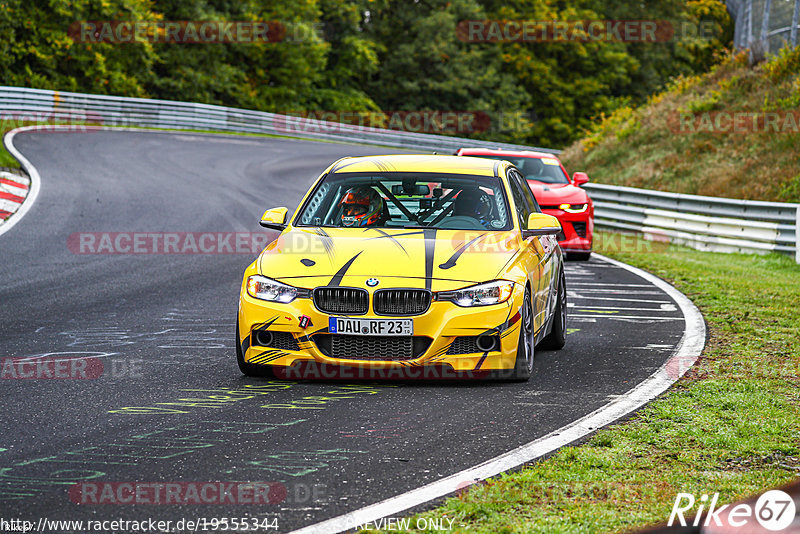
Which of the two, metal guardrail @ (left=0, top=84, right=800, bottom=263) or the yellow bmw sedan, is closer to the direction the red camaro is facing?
the yellow bmw sedan

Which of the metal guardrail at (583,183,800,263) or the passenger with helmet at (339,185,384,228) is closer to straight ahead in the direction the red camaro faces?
the passenger with helmet

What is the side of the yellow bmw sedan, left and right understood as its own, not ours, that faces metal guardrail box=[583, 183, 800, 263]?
back

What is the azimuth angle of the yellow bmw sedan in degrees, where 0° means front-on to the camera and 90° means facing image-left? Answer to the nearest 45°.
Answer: approximately 0°

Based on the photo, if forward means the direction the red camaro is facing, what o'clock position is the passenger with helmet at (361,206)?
The passenger with helmet is roughly at 12 o'clock from the red camaro.

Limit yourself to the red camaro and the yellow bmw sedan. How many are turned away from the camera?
0

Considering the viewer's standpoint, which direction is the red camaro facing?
facing the viewer and to the right of the viewer

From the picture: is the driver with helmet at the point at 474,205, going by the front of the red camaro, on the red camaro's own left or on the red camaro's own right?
on the red camaro's own right

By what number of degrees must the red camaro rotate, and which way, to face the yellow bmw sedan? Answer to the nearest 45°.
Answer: approximately 45° to its right

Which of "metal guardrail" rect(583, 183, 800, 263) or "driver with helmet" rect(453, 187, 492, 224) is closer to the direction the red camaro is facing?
the driver with helmet

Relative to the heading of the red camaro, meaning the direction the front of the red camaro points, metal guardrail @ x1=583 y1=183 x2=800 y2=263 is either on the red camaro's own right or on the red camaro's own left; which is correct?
on the red camaro's own left

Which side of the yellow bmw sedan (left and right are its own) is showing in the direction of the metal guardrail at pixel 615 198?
back
